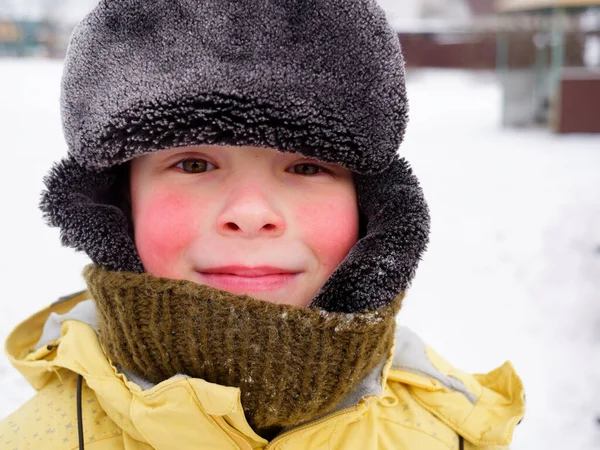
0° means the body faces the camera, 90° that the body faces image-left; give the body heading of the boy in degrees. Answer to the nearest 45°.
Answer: approximately 0°

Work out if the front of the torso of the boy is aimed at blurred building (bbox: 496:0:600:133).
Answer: no

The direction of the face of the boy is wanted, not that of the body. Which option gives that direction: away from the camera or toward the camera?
toward the camera
